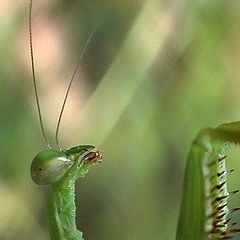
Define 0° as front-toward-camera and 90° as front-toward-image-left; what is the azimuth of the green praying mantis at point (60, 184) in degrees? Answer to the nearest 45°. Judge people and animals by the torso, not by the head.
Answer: approximately 270°
